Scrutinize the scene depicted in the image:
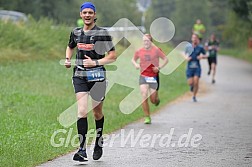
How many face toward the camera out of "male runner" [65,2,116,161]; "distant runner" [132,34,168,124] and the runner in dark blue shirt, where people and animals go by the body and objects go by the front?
3

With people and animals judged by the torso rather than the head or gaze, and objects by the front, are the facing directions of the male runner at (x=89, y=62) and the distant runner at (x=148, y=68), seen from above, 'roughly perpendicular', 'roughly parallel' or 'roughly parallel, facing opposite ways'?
roughly parallel

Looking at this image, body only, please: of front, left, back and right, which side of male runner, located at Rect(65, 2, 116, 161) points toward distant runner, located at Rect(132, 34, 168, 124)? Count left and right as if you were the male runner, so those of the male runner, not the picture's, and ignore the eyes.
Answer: back

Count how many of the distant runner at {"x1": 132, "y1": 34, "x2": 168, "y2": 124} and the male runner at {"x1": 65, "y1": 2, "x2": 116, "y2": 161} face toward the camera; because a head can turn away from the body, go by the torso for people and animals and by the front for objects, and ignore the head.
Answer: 2

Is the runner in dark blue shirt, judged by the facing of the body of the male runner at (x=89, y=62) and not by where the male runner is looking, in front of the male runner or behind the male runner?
behind

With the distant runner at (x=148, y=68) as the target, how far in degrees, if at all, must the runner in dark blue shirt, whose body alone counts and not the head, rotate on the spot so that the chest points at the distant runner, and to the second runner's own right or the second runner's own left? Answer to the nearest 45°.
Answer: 0° — they already face them

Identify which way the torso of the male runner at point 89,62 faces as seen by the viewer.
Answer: toward the camera

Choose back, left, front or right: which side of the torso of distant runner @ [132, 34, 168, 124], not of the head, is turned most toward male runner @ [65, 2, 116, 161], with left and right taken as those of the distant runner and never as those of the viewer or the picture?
front

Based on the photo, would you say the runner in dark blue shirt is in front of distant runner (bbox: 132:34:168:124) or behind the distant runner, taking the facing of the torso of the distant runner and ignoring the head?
behind

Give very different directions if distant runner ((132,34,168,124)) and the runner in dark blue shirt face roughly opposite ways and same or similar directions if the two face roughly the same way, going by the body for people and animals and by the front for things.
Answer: same or similar directions

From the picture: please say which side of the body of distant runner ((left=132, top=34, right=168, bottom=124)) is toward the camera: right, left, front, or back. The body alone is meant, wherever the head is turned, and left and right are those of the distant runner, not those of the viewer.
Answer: front
